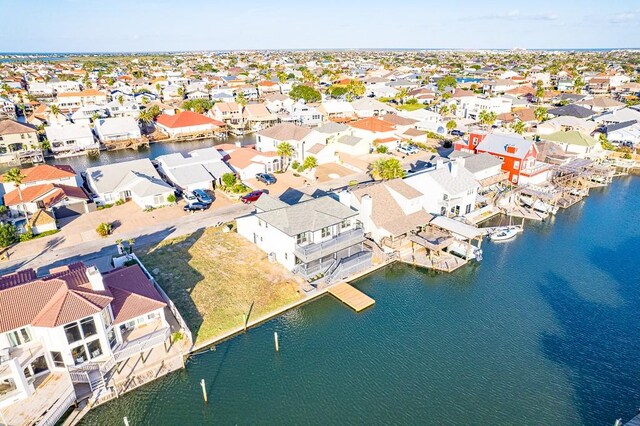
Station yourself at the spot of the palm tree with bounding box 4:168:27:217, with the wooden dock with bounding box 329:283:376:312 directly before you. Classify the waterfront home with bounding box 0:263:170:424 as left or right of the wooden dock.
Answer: right

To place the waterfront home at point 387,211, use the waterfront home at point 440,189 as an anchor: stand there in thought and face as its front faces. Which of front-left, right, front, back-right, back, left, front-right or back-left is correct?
left

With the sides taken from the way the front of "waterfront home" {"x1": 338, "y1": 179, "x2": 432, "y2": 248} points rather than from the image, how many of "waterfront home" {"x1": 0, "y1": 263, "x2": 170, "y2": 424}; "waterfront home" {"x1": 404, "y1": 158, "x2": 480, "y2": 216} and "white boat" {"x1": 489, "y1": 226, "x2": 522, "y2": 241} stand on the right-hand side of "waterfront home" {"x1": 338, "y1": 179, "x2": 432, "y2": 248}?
1

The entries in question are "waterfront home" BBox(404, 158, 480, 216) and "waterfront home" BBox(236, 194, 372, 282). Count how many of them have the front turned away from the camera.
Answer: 2

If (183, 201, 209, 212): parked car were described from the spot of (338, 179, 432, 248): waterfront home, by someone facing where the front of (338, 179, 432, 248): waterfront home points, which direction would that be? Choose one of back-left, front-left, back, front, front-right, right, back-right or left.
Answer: front-left
